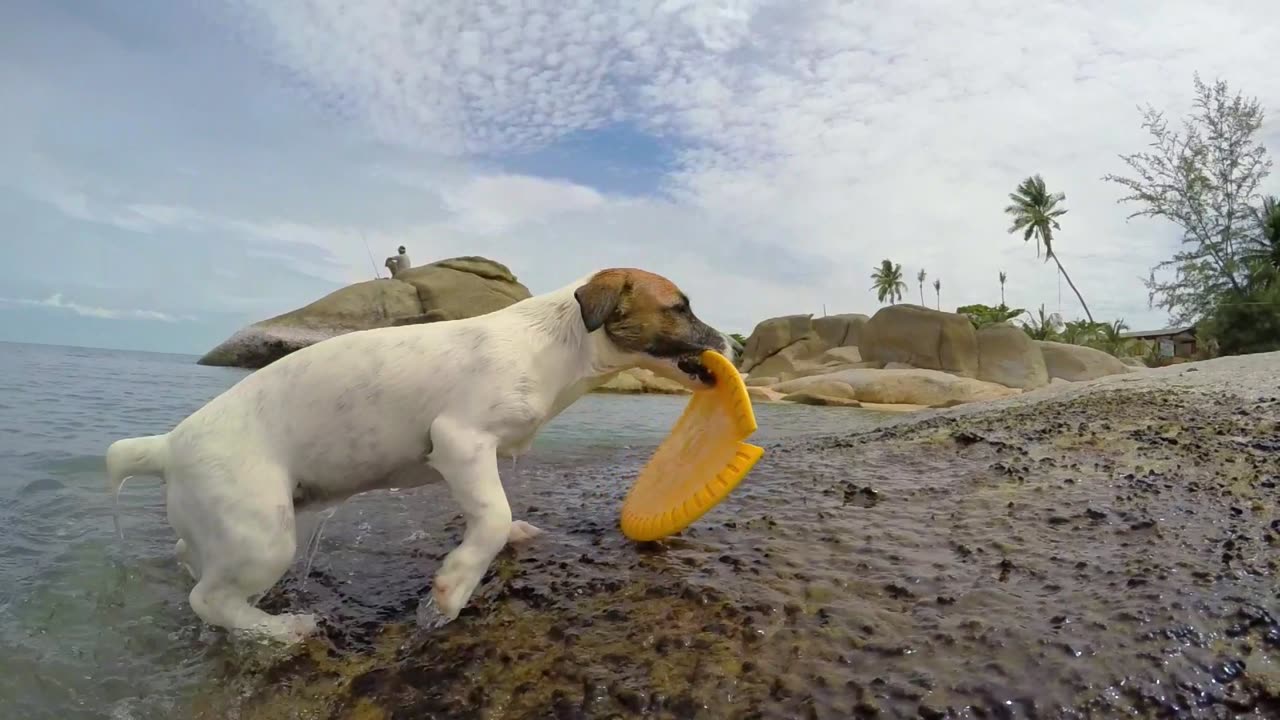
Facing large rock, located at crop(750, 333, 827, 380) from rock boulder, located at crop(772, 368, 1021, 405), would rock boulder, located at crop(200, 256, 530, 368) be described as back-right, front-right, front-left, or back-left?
front-left

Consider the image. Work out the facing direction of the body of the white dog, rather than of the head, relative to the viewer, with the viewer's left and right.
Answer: facing to the right of the viewer

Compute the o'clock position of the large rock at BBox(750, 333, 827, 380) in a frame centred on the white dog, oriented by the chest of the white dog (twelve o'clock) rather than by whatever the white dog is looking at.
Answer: The large rock is roughly at 10 o'clock from the white dog.

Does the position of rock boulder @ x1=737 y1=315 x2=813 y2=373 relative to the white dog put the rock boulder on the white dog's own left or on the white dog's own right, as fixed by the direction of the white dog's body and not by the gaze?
on the white dog's own left

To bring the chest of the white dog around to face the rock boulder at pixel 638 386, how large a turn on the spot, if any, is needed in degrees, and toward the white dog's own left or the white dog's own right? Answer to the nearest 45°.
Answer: approximately 90° to the white dog's own left

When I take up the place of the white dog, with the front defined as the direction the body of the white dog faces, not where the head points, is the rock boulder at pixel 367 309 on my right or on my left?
on my left

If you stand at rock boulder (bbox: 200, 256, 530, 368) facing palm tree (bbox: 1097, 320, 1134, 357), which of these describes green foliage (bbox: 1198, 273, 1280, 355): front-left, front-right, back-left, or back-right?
front-right

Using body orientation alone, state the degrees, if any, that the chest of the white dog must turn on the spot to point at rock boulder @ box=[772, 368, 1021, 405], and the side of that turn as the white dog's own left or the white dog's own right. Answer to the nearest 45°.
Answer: approximately 45° to the white dog's own left

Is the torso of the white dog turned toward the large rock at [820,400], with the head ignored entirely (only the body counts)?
no

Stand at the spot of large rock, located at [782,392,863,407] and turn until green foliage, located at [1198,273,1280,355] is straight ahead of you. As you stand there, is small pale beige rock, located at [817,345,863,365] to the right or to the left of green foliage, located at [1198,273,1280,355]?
left

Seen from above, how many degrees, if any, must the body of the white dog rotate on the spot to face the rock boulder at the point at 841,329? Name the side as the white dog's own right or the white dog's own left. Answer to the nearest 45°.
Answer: approximately 45° to the white dog's own left

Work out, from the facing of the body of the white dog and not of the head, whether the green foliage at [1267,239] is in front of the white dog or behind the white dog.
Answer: in front

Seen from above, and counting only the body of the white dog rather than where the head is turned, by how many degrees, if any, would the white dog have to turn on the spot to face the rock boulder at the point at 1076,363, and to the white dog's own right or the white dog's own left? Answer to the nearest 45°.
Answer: approximately 45° to the white dog's own left

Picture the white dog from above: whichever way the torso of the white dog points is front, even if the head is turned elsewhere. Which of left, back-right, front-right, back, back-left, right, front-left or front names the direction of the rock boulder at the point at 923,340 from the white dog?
front-left
